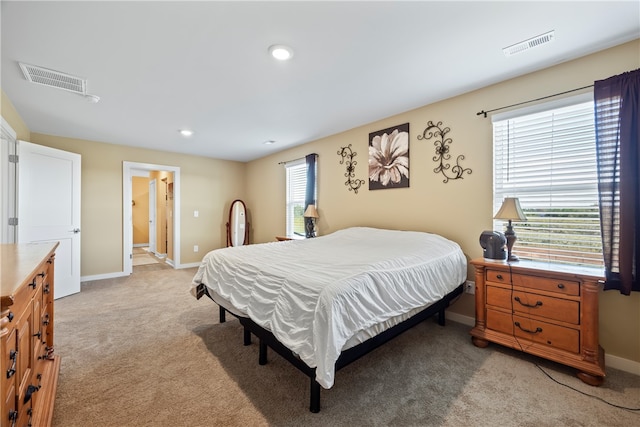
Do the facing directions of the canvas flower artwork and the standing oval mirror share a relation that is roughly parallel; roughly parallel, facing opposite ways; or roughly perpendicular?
roughly perpendicular

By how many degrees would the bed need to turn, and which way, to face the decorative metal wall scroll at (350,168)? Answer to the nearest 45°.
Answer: approximately 135° to its right

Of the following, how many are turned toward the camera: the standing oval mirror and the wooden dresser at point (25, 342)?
1

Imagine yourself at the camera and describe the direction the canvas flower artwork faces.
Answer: facing the viewer and to the left of the viewer

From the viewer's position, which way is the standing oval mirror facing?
facing the viewer

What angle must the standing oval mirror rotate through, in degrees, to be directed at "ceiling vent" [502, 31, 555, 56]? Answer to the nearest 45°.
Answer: approximately 45° to its left

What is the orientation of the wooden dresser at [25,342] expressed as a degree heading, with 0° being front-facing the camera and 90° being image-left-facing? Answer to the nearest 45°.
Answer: approximately 270°

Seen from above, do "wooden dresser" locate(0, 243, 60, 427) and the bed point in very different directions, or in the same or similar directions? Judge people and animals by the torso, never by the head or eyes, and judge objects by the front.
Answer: very different directions

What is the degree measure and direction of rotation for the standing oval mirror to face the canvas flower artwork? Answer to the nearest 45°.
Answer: approximately 45° to its left

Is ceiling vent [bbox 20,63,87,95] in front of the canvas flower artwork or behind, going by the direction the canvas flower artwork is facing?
in front

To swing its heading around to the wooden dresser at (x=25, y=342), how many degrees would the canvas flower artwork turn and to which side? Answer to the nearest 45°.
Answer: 0° — it already faces it

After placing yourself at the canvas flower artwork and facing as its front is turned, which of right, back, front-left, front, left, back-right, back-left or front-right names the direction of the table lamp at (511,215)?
left

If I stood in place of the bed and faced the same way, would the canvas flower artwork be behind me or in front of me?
behind

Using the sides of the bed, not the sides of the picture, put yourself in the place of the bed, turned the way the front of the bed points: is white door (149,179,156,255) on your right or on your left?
on your right

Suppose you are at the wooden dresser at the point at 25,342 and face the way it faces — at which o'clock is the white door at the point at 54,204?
The white door is roughly at 9 o'clock from the wooden dresser.
